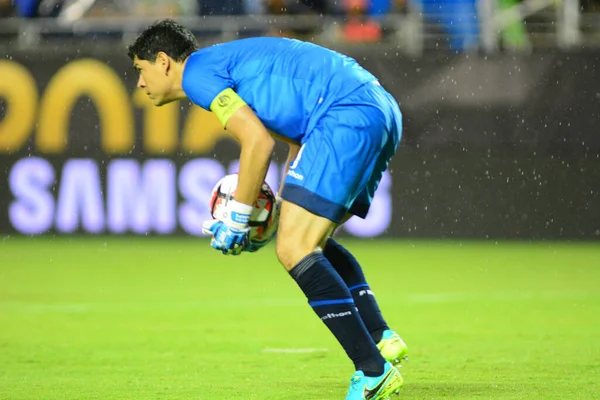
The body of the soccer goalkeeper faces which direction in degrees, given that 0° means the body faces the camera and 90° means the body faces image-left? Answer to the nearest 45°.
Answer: approximately 90°

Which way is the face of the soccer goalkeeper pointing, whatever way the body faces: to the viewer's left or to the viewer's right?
to the viewer's left
